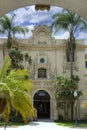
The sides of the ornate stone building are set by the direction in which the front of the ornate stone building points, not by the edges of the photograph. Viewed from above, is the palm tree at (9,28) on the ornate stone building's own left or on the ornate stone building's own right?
on the ornate stone building's own right

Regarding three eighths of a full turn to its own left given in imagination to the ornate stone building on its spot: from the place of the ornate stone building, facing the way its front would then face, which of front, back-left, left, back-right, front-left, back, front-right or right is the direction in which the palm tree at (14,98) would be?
back-right

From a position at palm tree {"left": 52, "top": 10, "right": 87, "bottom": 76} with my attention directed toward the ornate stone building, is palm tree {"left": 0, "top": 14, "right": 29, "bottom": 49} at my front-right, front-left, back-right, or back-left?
front-left

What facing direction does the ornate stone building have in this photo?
toward the camera
